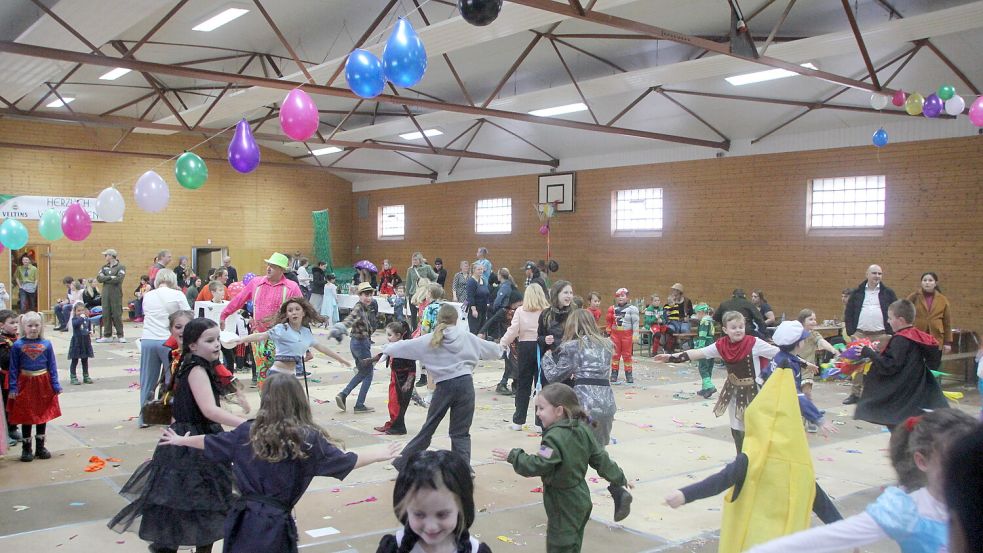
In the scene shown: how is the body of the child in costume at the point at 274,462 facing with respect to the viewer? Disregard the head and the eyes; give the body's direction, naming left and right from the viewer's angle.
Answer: facing away from the viewer

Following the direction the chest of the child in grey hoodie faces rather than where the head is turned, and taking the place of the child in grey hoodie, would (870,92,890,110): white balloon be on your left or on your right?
on your right

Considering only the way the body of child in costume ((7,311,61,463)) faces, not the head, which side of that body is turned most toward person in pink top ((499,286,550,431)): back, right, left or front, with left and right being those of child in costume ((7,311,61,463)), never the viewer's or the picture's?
left

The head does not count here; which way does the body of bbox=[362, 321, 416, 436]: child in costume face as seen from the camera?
to the viewer's left

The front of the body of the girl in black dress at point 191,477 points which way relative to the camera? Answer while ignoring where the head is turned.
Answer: to the viewer's right

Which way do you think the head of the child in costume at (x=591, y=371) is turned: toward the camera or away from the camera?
away from the camera

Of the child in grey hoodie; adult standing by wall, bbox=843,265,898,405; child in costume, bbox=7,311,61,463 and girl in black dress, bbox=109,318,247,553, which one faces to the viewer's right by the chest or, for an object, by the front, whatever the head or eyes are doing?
the girl in black dress

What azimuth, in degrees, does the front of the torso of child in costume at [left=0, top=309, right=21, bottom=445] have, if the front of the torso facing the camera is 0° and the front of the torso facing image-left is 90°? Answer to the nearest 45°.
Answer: approximately 315°

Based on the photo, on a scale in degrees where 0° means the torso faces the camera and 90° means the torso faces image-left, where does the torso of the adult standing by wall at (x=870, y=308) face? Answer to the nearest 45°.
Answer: approximately 0°

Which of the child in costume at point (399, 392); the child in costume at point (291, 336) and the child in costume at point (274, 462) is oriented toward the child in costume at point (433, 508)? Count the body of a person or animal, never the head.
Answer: the child in costume at point (291, 336)

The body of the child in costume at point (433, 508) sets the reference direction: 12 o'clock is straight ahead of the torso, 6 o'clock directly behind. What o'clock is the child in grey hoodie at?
The child in grey hoodie is roughly at 6 o'clock from the child in costume.

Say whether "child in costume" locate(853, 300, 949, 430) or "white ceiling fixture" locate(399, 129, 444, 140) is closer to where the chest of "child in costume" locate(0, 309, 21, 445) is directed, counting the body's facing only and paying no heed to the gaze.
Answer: the child in costume
